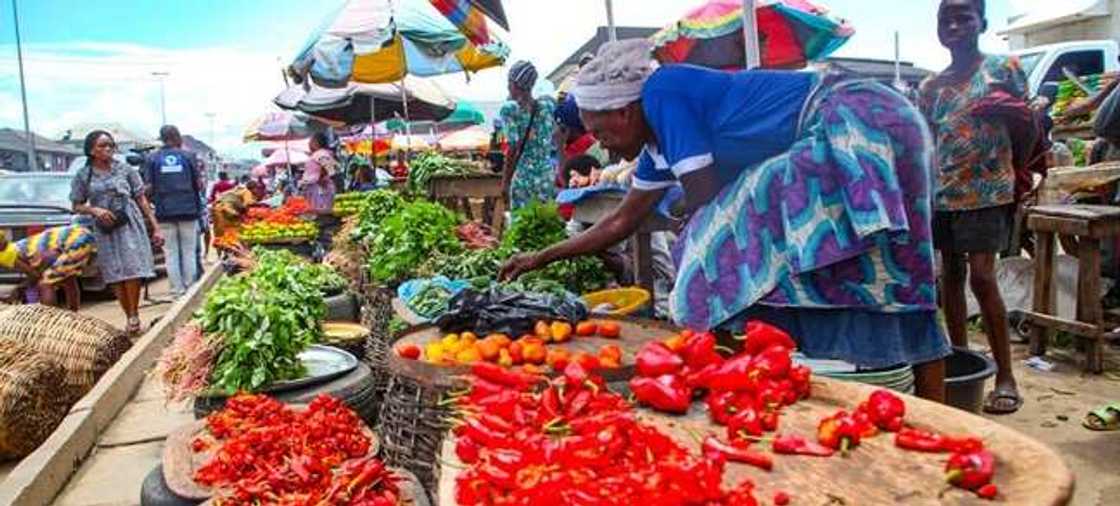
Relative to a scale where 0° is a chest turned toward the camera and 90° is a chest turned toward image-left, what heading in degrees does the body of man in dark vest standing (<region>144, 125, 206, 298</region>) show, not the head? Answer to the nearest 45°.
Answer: approximately 180°

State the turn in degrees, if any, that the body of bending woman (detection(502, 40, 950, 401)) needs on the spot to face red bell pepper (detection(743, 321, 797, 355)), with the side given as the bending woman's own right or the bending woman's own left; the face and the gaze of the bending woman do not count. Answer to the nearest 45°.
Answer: approximately 90° to the bending woman's own left

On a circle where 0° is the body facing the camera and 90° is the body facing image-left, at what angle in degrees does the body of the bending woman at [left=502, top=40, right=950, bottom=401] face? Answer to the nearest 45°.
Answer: approximately 90°

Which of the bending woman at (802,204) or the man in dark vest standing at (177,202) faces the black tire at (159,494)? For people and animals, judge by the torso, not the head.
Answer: the bending woman

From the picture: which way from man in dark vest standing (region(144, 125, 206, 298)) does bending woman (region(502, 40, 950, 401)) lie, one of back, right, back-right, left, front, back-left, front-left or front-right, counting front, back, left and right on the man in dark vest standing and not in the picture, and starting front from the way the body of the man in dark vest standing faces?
back

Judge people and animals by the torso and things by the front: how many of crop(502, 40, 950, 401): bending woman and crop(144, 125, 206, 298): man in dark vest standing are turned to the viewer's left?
1

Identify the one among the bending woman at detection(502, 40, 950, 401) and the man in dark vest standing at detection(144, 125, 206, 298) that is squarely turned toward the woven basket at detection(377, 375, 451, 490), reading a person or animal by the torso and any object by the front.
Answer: the bending woman

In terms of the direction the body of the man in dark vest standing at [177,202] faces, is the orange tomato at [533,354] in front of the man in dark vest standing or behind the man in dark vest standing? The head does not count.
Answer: behind

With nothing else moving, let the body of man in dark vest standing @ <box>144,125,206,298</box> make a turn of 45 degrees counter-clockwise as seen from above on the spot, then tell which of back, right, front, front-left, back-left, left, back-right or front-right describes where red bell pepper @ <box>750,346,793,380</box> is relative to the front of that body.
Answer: back-left

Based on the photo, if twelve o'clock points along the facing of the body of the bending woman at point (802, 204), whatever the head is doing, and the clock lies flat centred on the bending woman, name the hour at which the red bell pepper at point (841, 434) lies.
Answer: The red bell pepper is roughly at 9 o'clock from the bending woman.

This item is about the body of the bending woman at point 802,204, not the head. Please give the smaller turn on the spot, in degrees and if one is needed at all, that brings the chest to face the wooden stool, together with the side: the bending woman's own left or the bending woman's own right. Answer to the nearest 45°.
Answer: approximately 135° to the bending woman's own right

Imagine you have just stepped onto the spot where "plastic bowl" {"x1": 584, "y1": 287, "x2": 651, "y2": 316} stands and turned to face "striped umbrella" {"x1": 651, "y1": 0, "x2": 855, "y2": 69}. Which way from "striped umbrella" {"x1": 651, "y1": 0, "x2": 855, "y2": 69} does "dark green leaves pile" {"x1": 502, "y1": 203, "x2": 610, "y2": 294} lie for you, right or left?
left

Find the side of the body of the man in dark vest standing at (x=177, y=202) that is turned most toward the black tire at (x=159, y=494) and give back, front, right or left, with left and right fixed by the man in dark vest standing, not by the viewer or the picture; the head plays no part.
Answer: back

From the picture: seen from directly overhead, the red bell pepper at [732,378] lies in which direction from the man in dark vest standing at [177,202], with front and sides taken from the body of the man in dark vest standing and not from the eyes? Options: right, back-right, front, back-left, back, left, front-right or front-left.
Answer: back

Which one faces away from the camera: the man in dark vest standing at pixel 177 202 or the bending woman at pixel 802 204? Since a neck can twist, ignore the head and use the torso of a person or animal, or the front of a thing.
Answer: the man in dark vest standing

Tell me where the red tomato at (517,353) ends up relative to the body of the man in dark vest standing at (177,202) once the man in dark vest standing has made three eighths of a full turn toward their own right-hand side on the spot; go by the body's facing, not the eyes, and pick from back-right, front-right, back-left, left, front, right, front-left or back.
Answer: front-right
